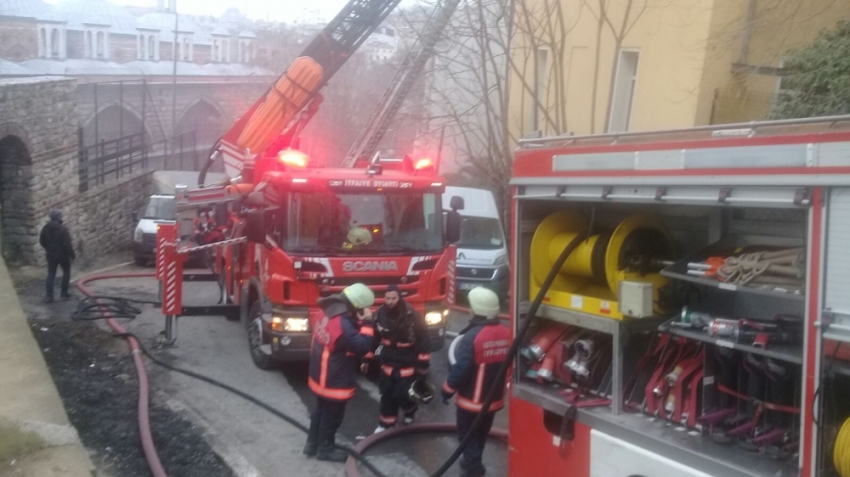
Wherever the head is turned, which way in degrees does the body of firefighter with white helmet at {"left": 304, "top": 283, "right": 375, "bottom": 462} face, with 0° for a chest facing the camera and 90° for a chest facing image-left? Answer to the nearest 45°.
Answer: approximately 225°

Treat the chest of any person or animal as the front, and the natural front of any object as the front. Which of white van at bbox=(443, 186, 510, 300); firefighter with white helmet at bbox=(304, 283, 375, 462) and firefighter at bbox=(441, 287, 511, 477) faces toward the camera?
the white van

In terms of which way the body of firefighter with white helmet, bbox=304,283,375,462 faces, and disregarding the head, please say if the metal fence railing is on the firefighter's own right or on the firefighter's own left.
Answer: on the firefighter's own left

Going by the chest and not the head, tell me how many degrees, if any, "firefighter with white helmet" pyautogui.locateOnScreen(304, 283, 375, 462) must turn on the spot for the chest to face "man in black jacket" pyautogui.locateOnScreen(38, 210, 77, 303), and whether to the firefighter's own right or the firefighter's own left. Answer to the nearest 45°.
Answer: approximately 90° to the firefighter's own left

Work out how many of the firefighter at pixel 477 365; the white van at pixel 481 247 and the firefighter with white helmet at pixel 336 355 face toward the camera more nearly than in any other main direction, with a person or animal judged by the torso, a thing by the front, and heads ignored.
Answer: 1

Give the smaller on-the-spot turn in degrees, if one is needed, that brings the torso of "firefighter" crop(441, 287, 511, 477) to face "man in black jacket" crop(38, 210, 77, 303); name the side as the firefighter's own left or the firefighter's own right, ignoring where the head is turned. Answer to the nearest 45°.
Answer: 0° — they already face them

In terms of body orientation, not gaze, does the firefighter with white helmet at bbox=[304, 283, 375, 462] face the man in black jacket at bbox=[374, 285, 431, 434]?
yes

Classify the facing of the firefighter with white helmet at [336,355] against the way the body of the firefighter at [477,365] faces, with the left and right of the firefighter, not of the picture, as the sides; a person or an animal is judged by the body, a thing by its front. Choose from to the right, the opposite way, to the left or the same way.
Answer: to the right

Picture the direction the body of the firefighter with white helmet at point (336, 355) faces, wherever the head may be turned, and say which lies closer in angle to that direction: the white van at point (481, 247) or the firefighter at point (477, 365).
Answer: the white van

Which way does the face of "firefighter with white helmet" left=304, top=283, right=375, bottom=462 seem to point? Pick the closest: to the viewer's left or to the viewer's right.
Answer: to the viewer's right

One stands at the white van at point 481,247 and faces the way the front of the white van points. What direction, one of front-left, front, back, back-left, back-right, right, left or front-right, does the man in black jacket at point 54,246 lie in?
right

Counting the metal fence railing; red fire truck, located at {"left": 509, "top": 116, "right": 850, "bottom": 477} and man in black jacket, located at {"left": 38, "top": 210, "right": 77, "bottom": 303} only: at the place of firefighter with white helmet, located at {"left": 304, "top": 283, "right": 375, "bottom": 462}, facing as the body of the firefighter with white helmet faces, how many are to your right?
1

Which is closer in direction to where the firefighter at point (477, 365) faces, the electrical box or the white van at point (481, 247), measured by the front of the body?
the white van

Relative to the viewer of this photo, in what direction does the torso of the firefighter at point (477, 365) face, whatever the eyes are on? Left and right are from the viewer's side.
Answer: facing away from the viewer and to the left of the viewer
